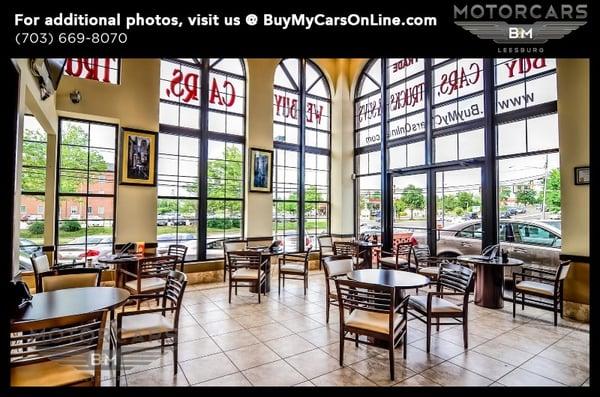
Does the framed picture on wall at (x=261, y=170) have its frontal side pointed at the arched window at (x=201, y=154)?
no

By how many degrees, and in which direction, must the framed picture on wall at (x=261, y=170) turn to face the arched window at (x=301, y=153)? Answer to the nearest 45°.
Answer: approximately 90° to its left

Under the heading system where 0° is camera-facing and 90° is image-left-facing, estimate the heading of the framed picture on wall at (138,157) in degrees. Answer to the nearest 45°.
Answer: approximately 0°

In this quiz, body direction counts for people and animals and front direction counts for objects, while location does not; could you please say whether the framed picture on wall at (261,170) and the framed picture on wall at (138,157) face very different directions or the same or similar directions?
same or similar directions

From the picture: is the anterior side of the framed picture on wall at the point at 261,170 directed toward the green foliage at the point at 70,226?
no

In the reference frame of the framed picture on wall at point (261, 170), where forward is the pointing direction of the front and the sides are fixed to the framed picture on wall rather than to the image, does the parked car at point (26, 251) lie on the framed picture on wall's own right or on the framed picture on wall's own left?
on the framed picture on wall's own right

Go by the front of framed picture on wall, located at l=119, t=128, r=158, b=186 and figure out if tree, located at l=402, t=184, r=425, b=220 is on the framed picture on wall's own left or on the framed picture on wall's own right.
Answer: on the framed picture on wall's own left

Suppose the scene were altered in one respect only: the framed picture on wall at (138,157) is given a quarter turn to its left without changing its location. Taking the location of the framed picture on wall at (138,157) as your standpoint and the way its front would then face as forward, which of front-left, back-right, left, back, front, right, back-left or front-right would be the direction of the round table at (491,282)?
front-right

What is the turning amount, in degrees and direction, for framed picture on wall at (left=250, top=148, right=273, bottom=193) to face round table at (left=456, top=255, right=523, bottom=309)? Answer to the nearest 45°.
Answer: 0° — it already faces it

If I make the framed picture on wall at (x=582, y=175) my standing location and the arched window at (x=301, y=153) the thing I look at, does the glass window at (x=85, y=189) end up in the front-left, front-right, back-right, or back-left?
front-left

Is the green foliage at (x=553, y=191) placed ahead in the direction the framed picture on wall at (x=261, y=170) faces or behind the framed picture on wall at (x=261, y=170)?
behind

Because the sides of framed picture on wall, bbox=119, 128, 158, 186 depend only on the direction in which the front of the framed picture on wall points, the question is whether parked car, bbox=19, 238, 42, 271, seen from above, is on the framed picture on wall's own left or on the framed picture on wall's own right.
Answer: on the framed picture on wall's own right

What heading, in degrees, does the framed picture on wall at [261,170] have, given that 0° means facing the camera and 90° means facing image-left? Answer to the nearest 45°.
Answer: approximately 315°
